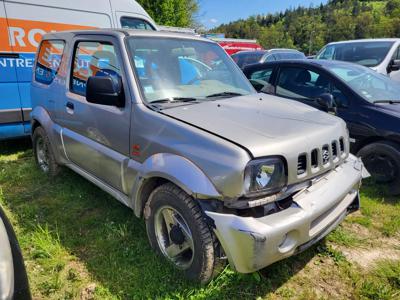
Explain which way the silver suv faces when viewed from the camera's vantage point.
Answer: facing the viewer and to the right of the viewer

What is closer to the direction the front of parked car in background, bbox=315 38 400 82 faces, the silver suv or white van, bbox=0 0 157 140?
the white van

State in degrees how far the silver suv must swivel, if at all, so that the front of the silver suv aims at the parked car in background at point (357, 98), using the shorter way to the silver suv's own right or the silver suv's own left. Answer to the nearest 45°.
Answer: approximately 90° to the silver suv's own left

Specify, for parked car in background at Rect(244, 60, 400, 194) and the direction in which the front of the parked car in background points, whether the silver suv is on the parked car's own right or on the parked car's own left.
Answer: on the parked car's own right

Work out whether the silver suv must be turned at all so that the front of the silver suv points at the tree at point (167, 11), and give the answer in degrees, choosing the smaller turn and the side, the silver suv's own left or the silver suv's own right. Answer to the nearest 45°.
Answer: approximately 135° to the silver suv's own left

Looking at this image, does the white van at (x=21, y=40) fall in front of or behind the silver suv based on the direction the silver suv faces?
behind

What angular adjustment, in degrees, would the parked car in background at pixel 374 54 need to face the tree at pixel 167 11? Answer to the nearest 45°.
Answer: approximately 90° to its right

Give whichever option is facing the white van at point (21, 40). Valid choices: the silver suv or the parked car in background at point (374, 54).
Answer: the parked car in background

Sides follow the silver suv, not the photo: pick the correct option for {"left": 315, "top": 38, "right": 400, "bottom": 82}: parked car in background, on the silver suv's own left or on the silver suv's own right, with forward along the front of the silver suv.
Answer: on the silver suv's own left

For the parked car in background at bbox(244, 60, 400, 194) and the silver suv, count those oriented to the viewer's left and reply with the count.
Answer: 0

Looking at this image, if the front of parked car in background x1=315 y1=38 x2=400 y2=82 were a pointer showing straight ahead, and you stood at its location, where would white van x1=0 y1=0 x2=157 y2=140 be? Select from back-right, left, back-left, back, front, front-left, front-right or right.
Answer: front

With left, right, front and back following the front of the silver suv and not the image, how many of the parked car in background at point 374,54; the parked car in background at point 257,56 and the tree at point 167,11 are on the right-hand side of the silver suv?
0

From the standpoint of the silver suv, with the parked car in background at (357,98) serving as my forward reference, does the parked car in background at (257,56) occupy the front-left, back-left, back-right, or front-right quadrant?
front-left

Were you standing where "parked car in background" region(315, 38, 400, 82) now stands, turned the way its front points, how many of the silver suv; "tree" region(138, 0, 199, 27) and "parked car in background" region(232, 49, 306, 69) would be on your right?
2

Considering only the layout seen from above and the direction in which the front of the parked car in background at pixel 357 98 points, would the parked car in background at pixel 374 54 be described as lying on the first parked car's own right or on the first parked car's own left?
on the first parked car's own left

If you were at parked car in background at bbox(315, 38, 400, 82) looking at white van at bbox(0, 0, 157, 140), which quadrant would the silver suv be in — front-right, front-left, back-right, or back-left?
front-left
